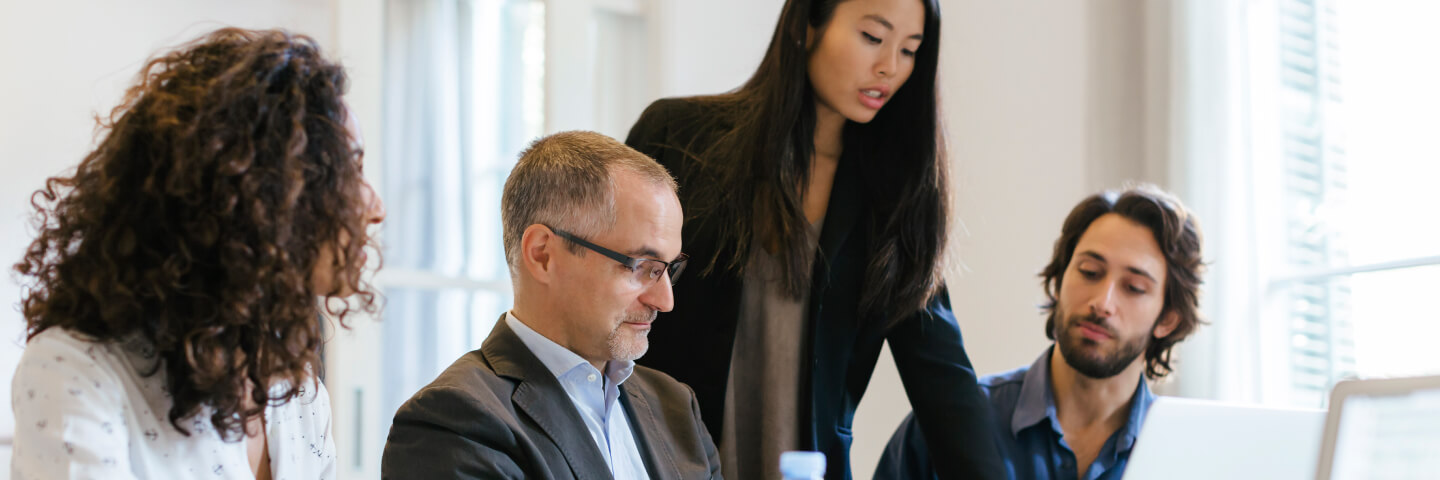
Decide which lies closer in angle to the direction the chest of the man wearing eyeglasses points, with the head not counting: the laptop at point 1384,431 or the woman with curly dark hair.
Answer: the laptop

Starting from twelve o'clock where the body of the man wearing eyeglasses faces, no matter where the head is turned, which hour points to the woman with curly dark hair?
The woman with curly dark hair is roughly at 3 o'clock from the man wearing eyeglasses.

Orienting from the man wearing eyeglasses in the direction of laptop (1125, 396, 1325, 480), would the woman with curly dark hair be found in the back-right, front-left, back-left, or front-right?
back-right

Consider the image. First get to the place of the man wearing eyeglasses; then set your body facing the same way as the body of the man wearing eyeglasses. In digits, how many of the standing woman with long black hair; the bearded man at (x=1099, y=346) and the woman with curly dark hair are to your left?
2

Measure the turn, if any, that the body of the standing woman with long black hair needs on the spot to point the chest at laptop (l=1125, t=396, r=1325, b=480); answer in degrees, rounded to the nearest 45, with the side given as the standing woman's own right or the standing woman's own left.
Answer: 0° — they already face it

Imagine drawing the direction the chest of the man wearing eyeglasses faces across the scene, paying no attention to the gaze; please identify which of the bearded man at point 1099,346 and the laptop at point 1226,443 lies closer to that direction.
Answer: the laptop

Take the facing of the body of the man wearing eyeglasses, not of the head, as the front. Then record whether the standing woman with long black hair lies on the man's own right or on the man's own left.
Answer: on the man's own left

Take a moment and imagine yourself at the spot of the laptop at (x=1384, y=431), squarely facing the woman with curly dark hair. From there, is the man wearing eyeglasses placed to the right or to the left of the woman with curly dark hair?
right

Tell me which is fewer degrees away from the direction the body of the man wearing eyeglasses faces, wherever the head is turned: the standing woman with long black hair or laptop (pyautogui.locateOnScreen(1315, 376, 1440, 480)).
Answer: the laptop

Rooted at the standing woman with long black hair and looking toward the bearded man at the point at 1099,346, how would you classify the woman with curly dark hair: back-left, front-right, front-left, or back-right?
back-right

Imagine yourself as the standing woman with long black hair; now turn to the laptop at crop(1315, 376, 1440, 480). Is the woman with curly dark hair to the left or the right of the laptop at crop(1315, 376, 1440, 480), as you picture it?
right
